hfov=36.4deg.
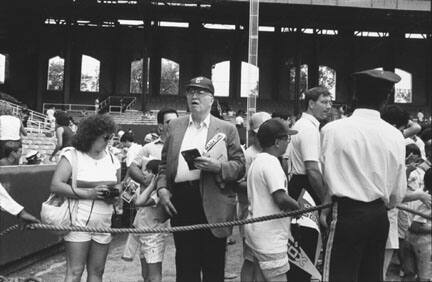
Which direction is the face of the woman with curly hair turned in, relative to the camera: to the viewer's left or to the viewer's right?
to the viewer's right

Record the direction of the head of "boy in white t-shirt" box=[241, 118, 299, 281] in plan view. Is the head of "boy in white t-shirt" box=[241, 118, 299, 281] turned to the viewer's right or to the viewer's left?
to the viewer's right

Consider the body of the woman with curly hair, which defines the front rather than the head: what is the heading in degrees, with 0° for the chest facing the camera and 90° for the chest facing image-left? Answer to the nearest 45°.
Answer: approximately 315°

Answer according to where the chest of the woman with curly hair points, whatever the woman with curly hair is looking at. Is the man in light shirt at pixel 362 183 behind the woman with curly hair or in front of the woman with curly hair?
in front

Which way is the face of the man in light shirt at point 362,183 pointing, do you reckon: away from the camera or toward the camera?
away from the camera

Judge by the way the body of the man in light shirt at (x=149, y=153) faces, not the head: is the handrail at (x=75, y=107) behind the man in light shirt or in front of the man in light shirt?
behind
